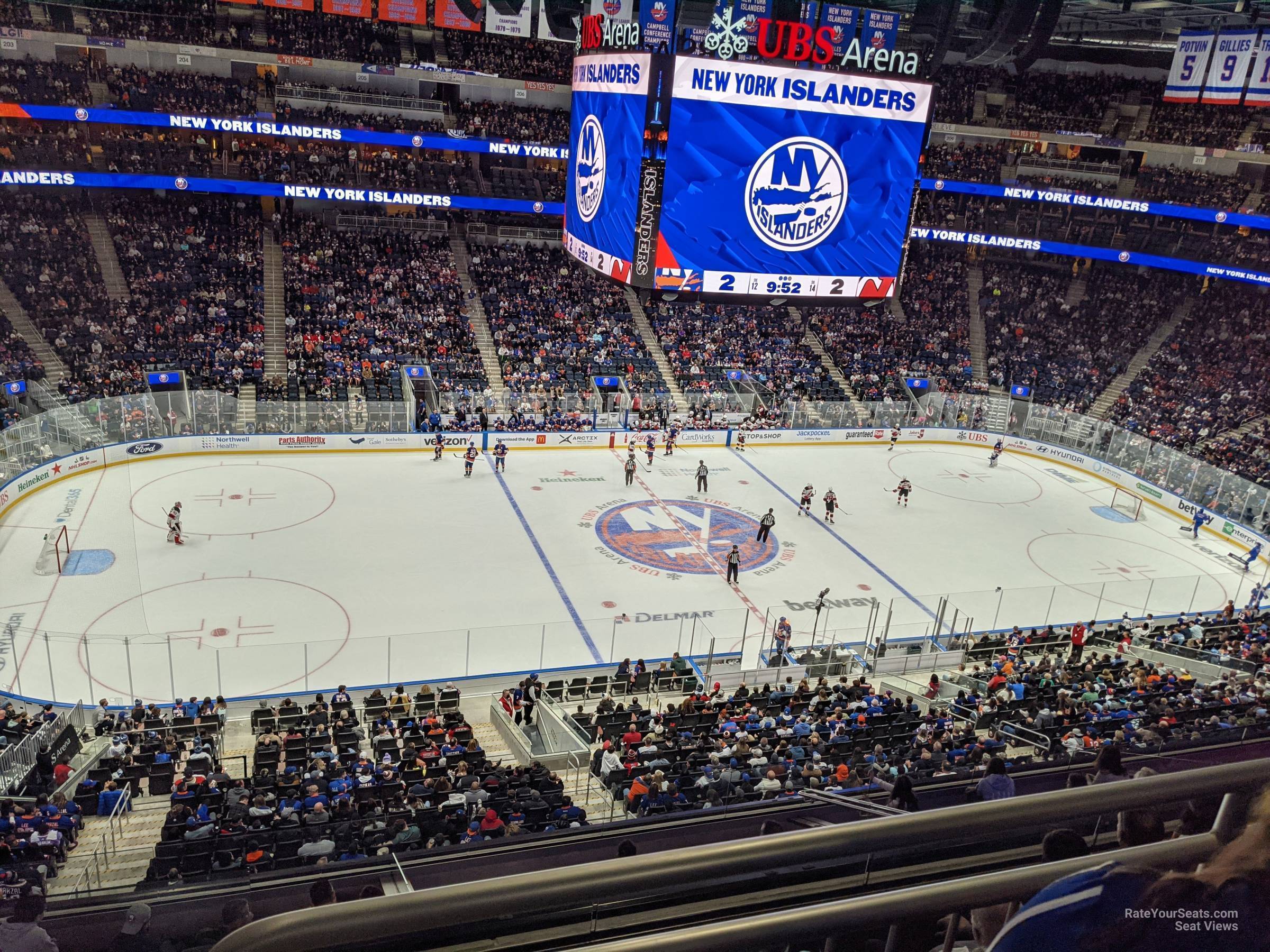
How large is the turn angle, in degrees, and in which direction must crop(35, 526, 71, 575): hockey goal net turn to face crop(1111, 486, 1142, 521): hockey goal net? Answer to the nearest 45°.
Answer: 0° — it already faces it

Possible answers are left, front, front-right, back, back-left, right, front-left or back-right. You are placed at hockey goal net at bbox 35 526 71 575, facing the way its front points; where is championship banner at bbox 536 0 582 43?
front-left

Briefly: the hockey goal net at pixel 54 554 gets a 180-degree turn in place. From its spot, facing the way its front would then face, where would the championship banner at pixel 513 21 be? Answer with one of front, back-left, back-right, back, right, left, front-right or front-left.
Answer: back-right

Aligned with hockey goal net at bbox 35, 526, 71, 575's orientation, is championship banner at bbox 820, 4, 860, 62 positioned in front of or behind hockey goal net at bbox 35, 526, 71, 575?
in front

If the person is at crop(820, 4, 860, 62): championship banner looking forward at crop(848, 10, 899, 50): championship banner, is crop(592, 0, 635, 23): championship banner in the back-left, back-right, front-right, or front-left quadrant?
back-left

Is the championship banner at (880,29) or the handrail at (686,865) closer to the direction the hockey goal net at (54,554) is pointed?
the championship banner

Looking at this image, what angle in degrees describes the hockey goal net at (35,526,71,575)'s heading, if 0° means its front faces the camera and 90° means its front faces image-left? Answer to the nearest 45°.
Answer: approximately 270°

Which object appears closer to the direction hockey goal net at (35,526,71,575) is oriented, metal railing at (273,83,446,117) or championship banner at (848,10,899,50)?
the championship banner

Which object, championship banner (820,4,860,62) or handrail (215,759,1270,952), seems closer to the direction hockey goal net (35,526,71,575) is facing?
the championship banner

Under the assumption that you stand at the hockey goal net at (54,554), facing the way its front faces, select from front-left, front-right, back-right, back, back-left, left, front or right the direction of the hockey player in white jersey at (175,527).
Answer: front
